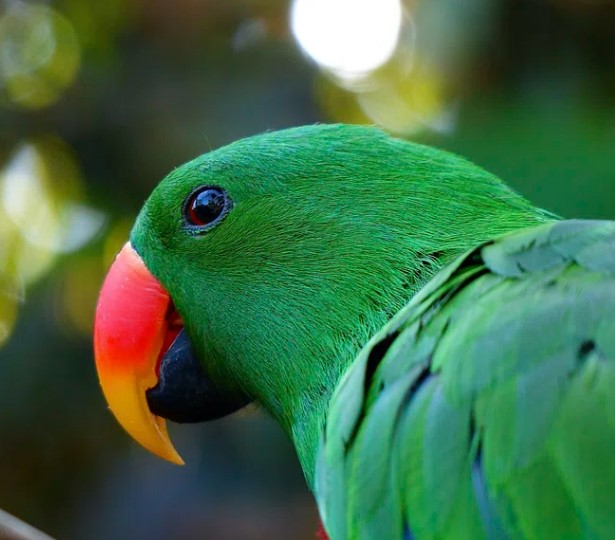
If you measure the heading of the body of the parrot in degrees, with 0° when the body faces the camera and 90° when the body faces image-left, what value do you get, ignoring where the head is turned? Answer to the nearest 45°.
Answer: approximately 90°
